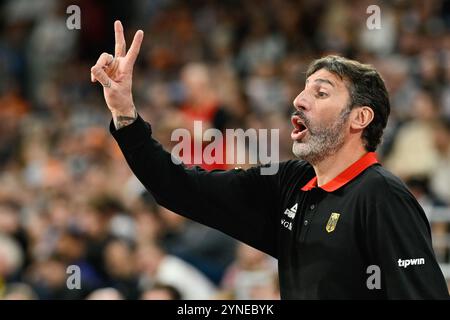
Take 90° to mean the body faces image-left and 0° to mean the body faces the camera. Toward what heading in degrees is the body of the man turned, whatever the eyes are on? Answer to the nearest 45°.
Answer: approximately 45°

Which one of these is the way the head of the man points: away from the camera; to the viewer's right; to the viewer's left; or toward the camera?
to the viewer's left
